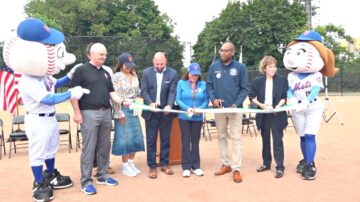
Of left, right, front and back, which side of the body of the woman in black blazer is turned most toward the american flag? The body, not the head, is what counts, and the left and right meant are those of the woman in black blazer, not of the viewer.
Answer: right

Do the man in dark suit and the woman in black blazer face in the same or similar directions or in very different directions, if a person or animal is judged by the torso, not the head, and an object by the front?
same or similar directions

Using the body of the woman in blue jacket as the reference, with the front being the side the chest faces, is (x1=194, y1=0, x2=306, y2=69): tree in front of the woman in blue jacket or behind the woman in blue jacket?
behind

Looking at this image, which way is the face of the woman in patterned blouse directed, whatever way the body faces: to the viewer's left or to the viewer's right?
to the viewer's right

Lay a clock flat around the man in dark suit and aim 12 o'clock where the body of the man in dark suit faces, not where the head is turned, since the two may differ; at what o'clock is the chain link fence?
The chain link fence is roughly at 6 o'clock from the man in dark suit.

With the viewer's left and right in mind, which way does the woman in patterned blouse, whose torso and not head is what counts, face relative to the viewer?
facing the viewer and to the right of the viewer

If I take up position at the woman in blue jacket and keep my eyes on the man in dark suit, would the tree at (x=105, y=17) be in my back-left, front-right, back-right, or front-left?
front-right

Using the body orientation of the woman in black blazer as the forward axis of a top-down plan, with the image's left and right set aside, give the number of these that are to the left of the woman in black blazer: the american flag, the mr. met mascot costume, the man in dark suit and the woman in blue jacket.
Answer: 0

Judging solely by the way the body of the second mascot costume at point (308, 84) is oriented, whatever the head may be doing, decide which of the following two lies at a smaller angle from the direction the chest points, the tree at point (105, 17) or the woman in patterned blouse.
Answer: the woman in patterned blouse

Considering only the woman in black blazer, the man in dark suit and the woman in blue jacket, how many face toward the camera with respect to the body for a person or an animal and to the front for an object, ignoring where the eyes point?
3

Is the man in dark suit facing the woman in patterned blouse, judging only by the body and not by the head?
no

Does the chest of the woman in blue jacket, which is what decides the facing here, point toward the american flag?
no

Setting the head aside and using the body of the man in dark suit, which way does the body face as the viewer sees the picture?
toward the camera

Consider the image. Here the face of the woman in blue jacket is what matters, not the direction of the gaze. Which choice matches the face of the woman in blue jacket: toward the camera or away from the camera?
toward the camera

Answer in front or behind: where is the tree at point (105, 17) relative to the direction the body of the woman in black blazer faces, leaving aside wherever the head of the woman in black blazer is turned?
behind

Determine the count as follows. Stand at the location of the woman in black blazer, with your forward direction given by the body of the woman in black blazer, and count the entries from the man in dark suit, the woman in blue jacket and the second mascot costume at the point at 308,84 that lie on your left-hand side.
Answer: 1

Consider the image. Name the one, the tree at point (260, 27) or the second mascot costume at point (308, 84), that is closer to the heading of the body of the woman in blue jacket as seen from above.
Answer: the second mascot costume

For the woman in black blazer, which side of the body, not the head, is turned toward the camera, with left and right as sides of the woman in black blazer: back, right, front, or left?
front

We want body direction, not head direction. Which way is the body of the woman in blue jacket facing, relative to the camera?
toward the camera
